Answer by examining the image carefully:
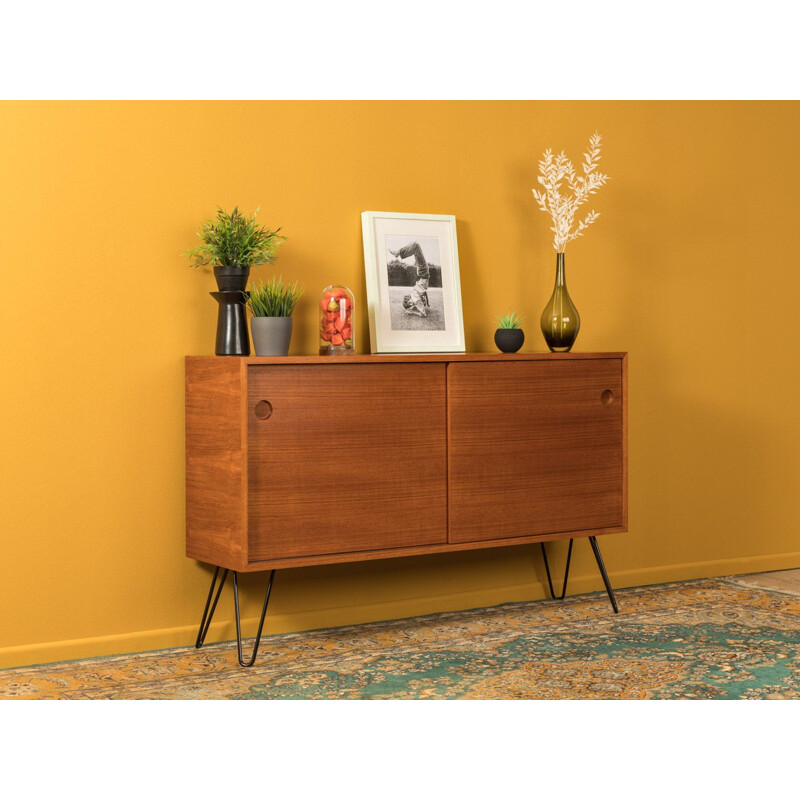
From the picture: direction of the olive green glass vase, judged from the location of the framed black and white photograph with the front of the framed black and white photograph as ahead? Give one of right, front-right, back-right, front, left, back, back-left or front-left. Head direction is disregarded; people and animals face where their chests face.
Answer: front-left

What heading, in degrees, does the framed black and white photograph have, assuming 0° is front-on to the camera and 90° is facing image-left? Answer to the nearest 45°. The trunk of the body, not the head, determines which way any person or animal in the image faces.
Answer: approximately 315°

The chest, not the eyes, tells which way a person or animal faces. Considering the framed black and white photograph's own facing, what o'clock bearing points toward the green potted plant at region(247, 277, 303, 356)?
The green potted plant is roughly at 3 o'clock from the framed black and white photograph.

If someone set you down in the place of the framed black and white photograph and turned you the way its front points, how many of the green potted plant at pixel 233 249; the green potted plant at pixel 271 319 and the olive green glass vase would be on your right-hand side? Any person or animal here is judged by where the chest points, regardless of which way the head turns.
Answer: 2
